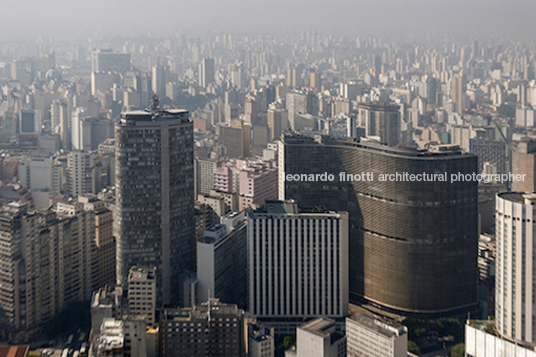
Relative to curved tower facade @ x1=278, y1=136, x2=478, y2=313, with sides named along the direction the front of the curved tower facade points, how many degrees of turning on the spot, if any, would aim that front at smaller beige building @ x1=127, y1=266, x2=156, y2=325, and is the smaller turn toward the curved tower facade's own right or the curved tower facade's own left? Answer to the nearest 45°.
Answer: approximately 45° to the curved tower facade's own right

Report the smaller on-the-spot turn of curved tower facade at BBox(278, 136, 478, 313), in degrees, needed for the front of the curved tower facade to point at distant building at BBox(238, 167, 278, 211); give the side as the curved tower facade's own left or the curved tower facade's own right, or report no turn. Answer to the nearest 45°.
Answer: approximately 135° to the curved tower facade's own right

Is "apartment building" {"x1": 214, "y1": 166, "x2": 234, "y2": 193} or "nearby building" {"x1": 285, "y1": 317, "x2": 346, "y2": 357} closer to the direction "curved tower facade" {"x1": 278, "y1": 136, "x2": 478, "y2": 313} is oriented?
the nearby building

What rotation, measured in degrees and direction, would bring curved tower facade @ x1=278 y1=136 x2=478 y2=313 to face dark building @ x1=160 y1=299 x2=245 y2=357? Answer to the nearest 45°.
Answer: approximately 45° to its right

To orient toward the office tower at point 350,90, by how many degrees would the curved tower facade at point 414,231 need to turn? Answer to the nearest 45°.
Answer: approximately 180°

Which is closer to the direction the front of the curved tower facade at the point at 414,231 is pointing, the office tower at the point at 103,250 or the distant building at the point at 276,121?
the office tower

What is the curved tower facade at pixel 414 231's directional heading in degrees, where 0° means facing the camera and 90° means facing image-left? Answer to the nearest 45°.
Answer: approximately 0°

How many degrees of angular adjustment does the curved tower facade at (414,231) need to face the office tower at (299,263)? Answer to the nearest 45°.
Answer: approximately 45° to its right
